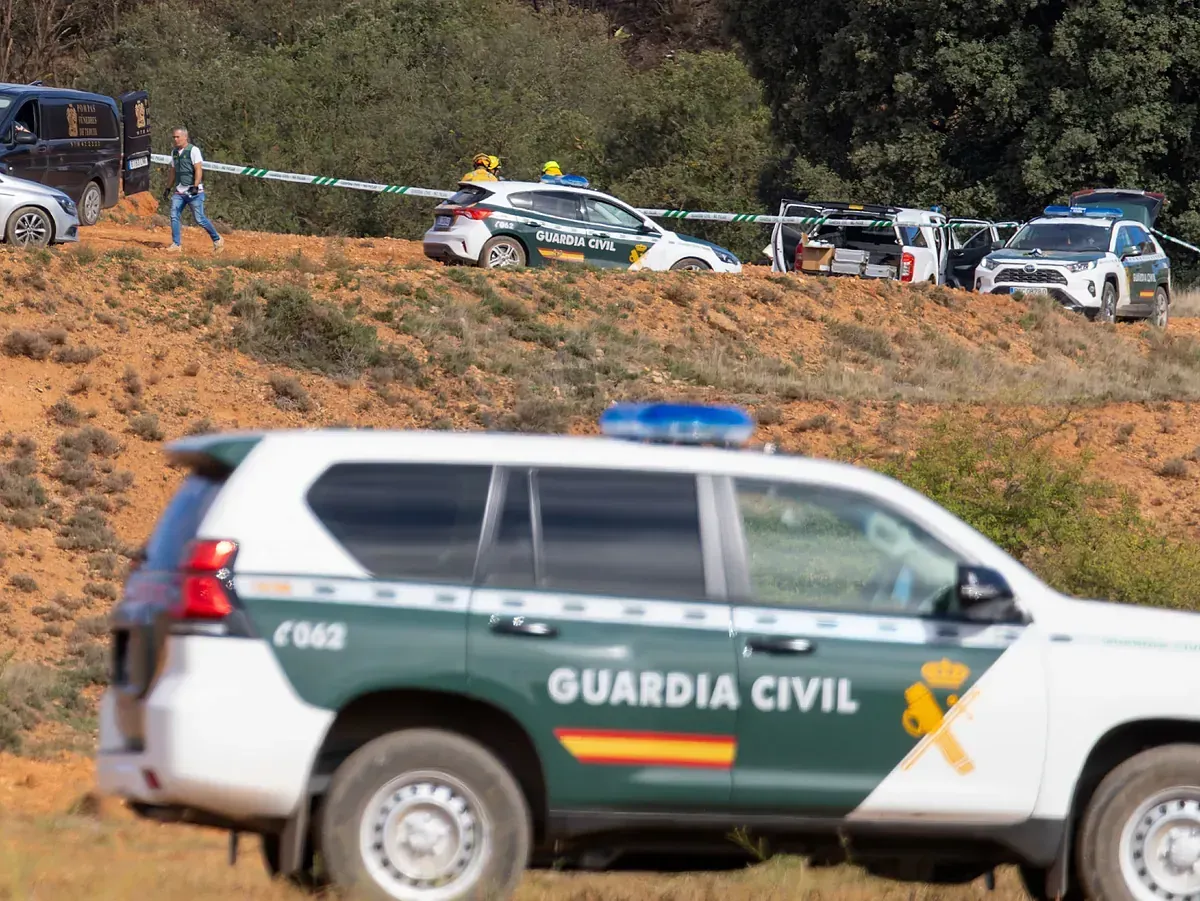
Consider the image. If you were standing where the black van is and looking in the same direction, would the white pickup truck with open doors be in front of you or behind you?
behind

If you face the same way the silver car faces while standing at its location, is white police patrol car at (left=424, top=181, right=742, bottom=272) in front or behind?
in front

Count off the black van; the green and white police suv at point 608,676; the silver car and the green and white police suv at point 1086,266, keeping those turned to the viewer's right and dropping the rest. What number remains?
2

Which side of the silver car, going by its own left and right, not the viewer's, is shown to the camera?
right

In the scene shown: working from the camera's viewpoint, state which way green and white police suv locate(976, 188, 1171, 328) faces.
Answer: facing the viewer and to the left of the viewer

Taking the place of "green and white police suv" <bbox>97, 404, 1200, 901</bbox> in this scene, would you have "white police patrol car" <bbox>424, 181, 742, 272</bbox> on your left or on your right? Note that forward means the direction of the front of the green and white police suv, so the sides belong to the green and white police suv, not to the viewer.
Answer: on your left

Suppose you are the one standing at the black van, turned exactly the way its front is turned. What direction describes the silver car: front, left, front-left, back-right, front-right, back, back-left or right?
front-left

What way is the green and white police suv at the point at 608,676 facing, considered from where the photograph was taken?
facing to the right of the viewer

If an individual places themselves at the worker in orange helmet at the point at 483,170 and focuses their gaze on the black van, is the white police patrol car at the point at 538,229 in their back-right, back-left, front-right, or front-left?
back-left

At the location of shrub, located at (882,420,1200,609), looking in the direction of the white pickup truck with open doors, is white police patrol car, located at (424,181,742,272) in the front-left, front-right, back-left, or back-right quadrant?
front-left

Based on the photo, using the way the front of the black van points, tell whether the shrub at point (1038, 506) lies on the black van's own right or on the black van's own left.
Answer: on the black van's own left

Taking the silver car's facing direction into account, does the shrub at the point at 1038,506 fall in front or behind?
in front

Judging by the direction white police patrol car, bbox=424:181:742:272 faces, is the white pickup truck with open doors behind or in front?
in front

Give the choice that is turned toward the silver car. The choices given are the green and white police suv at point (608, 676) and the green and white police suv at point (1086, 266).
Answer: the green and white police suv at point (1086, 266)

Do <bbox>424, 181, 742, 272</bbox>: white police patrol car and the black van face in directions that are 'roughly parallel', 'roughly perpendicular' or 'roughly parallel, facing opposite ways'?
roughly parallel, facing opposite ways
